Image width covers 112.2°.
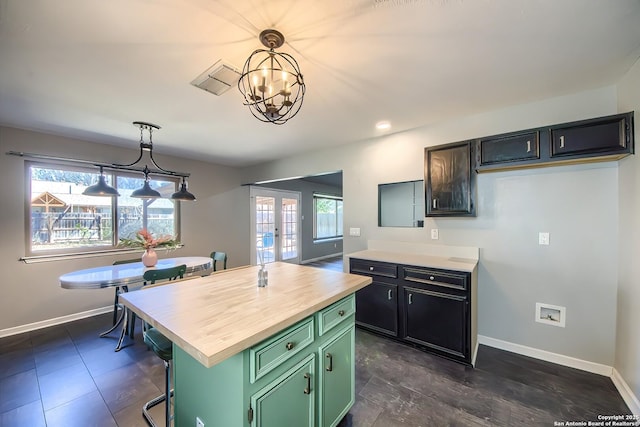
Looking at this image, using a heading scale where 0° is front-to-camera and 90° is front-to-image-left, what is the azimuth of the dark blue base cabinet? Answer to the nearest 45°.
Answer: approximately 45°

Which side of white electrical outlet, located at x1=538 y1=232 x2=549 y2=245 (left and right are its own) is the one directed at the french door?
right

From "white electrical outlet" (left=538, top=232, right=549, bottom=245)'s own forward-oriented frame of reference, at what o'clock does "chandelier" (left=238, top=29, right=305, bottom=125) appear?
The chandelier is roughly at 1 o'clock from the white electrical outlet.

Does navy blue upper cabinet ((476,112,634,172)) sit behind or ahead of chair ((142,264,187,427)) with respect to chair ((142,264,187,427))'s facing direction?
ahead

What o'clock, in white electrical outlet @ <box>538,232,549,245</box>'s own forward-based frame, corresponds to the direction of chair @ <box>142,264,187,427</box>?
The chair is roughly at 1 o'clock from the white electrical outlet.

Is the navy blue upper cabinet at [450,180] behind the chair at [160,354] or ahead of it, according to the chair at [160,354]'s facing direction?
ahead
